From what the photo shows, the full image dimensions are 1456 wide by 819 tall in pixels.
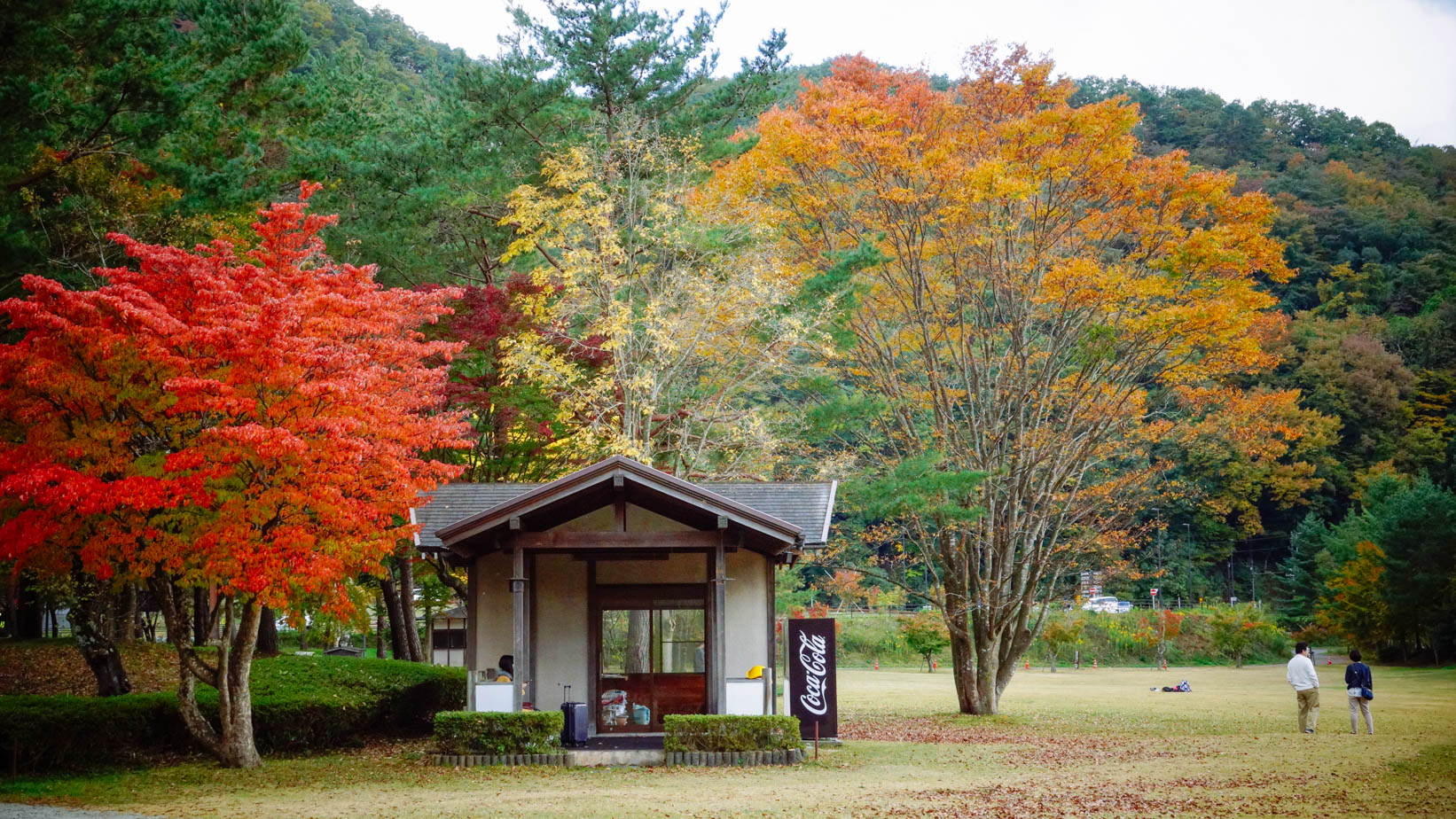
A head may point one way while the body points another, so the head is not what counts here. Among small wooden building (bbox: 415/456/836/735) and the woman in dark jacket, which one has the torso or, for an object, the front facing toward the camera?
the small wooden building

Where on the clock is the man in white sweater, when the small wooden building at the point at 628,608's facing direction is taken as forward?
The man in white sweater is roughly at 9 o'clock from the small wooden building.

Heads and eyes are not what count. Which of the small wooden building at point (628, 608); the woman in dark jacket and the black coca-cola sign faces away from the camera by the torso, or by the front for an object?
the woman in dark jacket

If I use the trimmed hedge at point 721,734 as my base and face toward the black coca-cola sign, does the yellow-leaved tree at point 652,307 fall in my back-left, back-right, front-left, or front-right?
front-left

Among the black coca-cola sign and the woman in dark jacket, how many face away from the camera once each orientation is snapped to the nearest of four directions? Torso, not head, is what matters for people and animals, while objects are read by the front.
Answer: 1

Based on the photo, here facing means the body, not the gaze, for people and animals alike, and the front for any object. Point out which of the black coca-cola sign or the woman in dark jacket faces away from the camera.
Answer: the woman in dark jacket

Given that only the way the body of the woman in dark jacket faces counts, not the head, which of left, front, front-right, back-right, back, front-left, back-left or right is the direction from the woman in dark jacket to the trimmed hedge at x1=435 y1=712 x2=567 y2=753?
back-left

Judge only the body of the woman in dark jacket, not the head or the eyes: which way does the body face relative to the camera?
away from the camera

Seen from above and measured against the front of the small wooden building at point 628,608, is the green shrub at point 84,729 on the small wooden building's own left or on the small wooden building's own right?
on the small wooden building's own right

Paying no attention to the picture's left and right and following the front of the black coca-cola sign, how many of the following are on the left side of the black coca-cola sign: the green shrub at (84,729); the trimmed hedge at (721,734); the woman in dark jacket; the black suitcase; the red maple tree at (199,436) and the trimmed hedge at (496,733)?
1

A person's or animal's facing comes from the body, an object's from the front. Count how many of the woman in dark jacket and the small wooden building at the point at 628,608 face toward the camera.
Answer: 1

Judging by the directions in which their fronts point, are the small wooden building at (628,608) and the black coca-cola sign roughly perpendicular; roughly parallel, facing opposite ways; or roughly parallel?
roughly parallel

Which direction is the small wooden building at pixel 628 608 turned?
toward the camera

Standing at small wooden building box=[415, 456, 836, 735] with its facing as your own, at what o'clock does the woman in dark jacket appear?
The woman in dark jacket is roughly at 9 o'clock from the small wooden building.

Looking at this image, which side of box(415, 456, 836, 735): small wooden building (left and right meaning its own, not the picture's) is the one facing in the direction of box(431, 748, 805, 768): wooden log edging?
front
